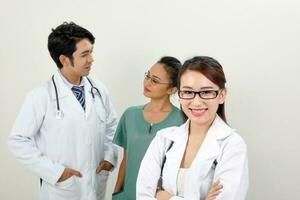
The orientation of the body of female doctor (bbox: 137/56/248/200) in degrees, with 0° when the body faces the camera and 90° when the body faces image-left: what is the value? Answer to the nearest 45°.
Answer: approximately 45°

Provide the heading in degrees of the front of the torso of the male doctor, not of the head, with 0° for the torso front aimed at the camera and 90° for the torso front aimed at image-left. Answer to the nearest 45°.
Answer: approximately 315°

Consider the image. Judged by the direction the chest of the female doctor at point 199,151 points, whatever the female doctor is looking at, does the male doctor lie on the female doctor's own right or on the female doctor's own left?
on the female doctor's own right

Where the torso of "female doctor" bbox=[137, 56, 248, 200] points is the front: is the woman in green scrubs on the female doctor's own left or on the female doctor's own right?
on the female doctor's own right

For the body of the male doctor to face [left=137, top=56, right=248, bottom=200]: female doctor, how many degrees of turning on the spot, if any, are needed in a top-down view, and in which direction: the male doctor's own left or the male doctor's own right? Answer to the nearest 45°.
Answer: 0° — they already face them
